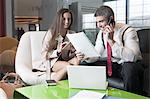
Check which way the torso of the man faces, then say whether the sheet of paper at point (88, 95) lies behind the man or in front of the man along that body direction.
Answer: in front

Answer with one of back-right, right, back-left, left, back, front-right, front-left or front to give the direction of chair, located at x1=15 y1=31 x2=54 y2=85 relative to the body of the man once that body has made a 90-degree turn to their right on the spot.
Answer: front-left

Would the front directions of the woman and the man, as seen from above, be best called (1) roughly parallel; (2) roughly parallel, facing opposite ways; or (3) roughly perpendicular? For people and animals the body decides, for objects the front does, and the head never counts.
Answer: roughly perpendicular

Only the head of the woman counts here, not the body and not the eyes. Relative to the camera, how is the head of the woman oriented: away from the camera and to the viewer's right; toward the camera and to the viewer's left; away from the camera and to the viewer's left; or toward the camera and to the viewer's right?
toward the camera and to the viewer's right

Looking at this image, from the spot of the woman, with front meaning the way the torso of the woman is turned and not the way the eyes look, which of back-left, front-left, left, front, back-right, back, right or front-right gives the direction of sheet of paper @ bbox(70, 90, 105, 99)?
front-right

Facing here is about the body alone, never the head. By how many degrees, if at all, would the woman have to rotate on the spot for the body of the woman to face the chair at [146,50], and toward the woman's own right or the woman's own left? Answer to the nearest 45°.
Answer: approximately 45° to the woman's own left

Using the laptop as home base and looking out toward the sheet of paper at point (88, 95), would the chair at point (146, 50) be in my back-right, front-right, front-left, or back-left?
back-left

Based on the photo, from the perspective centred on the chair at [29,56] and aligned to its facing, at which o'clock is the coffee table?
The coffee table is roughly at 1 o'clock from the chair.

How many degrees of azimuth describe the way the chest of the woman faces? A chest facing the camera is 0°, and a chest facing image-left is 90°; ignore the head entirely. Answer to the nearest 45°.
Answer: approximately 315°

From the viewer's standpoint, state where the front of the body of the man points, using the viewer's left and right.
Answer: facing the viewer and to the left of the viewer

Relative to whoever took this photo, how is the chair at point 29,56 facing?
facing the viewer and to the right of the viewer

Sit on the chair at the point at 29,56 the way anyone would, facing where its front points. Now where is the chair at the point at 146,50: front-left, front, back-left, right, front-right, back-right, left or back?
front-left

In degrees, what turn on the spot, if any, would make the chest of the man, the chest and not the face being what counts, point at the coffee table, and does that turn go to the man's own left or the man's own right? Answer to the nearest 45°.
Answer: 0° — they already face it

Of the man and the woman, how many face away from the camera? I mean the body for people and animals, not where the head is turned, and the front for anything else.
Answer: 0

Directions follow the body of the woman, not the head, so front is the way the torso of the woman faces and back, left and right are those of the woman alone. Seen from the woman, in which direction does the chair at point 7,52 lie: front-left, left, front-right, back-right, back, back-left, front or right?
back

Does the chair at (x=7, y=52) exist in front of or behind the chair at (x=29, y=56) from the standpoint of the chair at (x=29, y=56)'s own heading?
behind
